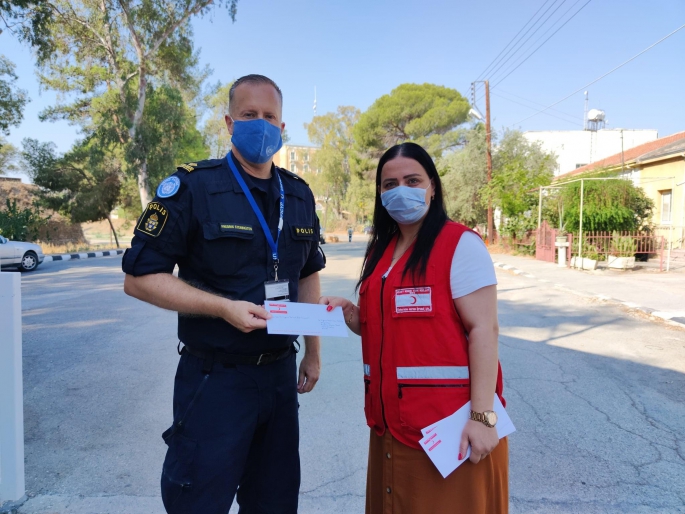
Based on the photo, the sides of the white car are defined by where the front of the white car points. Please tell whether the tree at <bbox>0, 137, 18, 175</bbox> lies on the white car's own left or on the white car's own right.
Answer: on the white car's own left

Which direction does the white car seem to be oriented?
to the viewer's right

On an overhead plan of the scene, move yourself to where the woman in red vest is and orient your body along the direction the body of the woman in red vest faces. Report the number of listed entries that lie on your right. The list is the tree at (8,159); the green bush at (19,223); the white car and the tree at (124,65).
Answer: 4

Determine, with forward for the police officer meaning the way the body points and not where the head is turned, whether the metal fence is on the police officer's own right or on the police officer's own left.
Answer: on the police officer's own left

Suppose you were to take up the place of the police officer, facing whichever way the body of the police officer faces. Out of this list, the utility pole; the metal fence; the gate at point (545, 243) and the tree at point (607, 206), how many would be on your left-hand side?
4

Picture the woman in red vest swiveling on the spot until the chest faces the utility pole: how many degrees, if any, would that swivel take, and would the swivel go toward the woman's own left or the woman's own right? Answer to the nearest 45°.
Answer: approximately 135° to the woman's own right

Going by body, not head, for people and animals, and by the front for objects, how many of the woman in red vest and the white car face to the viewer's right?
1

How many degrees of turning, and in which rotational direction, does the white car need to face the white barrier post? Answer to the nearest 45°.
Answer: approximately 90° to its right
